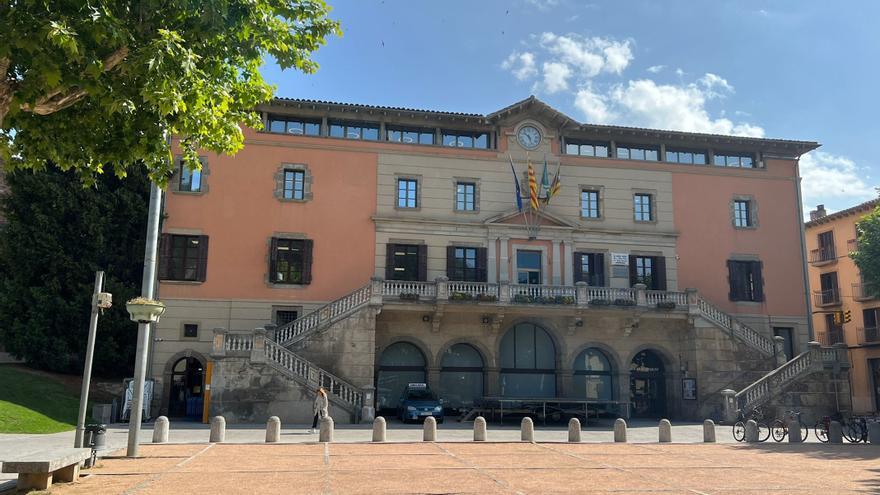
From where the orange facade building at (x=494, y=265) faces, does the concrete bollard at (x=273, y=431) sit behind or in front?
in front

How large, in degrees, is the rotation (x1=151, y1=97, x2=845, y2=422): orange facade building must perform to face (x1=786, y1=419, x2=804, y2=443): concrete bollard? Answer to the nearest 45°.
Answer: approximately 45° to its left

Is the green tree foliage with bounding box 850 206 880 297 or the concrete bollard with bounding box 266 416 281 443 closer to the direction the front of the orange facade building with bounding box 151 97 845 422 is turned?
the concrete bollard

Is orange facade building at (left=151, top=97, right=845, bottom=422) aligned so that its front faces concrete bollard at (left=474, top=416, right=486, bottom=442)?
yes

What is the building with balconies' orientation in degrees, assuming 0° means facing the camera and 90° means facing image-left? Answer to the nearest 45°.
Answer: approximately 45°

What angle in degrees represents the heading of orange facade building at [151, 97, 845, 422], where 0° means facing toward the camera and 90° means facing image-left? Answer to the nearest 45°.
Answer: approximately 0°

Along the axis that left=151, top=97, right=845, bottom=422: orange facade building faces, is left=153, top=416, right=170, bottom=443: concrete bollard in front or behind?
in front

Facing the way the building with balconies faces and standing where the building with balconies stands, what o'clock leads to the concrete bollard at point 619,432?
The concrete bollard is roughly at 11 o'clock from the building with balconies.

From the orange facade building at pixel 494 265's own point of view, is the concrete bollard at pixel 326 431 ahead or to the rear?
ahead

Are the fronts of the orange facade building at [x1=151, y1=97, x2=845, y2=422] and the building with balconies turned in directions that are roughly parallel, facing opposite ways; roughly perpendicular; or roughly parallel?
roughly perpendicular

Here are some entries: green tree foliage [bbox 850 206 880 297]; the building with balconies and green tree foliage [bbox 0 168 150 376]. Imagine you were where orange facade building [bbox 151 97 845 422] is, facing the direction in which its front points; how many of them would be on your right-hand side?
1

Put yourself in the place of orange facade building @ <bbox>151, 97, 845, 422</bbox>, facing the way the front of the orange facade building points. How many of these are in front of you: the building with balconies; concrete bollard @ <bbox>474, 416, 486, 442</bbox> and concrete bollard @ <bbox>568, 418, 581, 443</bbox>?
2
